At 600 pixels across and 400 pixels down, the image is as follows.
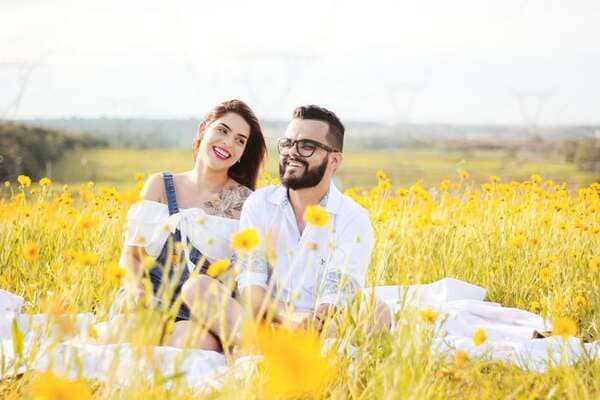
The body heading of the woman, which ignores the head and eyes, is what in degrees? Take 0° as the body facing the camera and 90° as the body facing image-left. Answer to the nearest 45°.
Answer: approximately 0°

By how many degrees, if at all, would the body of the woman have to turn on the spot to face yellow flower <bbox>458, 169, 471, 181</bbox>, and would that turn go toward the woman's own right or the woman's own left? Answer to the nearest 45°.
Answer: approximately 135° to the woman's own left

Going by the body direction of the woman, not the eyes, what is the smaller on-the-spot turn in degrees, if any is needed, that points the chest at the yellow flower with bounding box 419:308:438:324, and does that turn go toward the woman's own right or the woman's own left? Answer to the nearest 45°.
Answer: approximately 45° to the woman's own left

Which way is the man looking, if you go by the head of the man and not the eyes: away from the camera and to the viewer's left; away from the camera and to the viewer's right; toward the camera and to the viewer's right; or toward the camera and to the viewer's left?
toward the camera and to the viewer's left

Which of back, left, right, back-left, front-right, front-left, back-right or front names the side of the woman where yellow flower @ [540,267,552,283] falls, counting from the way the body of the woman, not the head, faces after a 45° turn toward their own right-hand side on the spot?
back-left

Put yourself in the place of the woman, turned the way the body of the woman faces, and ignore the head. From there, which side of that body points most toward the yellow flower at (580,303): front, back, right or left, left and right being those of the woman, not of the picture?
left

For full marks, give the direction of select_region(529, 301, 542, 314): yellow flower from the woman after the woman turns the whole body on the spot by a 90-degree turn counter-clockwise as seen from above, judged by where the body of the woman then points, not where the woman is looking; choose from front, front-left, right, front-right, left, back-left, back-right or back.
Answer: front

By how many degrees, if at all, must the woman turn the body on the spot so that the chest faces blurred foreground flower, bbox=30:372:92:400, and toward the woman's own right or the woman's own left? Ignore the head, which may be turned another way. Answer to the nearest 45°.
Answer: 0° — they already face it

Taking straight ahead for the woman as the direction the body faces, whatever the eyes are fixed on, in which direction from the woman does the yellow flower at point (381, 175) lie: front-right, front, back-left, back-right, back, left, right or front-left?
back-left
